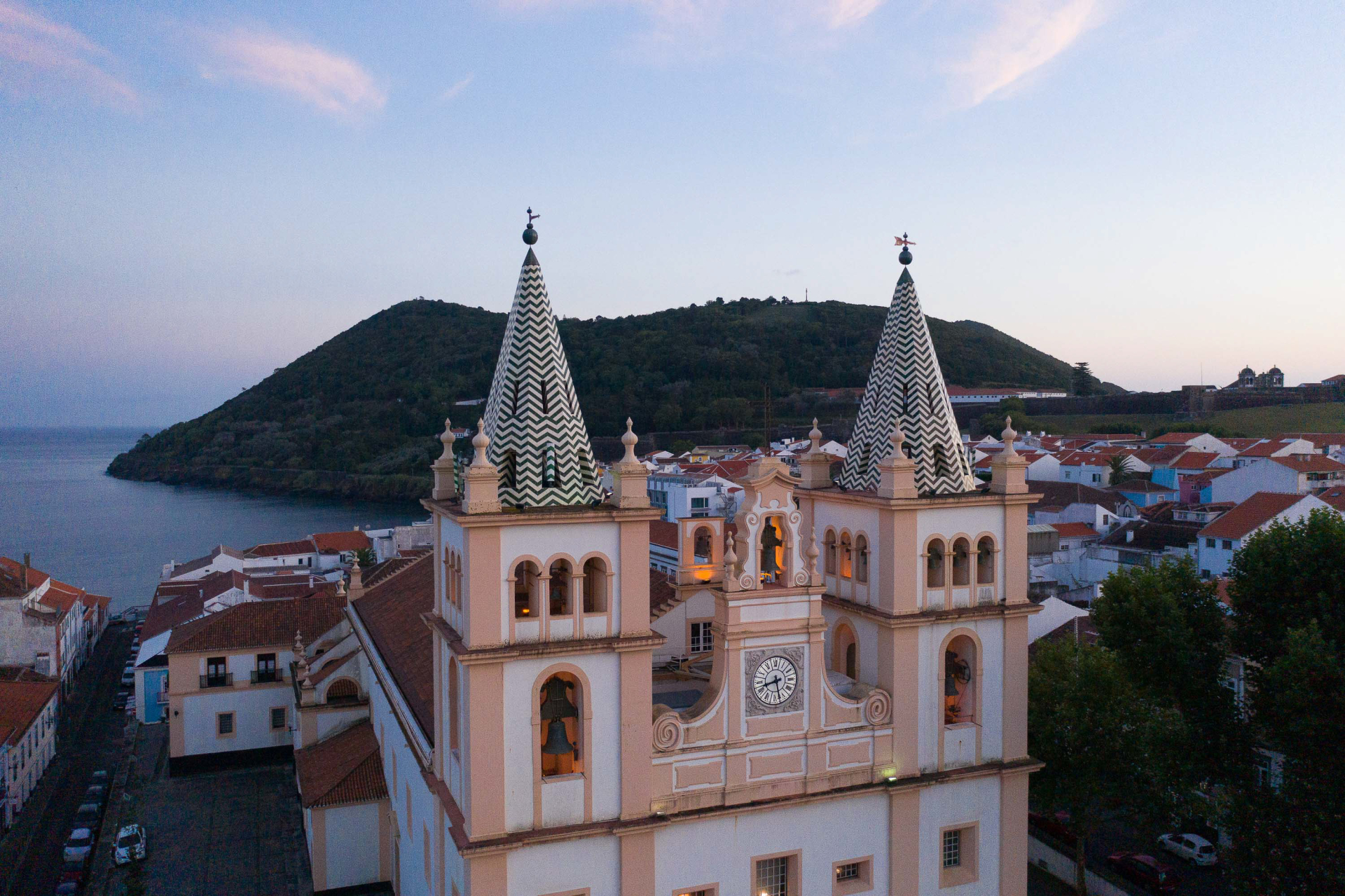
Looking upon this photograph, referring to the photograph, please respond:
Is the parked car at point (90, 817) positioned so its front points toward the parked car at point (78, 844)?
yes

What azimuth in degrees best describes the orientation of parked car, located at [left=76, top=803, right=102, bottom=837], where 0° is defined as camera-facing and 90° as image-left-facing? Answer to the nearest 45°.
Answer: approximately 0°

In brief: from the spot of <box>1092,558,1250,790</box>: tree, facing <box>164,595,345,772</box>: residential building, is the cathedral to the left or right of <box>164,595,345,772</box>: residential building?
left

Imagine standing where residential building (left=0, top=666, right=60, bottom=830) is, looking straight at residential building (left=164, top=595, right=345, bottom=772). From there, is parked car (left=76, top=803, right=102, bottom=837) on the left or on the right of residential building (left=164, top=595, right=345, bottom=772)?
right

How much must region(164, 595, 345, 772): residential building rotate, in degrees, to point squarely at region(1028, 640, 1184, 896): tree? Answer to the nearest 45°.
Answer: approximately 45° to its left

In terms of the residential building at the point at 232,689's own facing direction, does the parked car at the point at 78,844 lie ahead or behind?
ahead

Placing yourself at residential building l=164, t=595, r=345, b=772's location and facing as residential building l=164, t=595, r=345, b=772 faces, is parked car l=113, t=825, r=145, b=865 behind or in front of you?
in front

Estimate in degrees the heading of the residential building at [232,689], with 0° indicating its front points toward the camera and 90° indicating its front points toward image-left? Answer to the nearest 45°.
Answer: approximately 0°
